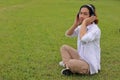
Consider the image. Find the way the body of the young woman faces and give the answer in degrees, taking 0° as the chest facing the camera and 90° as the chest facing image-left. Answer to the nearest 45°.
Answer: approximately 45°
